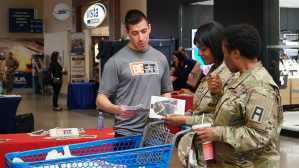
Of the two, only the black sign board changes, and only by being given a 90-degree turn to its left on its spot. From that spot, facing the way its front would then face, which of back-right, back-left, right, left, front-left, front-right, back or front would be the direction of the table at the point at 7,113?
right

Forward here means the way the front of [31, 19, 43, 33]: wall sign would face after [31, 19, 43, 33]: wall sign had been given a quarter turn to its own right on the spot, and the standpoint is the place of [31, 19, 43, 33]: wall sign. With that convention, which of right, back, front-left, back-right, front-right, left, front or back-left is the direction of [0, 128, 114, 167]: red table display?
left

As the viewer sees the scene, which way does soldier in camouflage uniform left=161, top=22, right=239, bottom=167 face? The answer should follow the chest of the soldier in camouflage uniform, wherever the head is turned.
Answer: to the viewer's left

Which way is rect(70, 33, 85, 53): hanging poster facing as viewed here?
toward the camera

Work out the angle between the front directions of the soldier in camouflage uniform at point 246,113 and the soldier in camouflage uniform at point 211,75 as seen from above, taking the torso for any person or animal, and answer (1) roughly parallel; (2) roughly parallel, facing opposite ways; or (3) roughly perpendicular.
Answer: roughly parallel

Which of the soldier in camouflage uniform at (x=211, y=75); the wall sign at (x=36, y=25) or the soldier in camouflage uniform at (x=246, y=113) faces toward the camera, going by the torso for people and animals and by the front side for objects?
the wall sign

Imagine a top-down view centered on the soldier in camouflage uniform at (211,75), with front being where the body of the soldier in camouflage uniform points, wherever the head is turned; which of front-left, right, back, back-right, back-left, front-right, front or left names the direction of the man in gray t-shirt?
front-right

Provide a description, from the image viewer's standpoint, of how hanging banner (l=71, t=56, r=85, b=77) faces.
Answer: facing the viewer

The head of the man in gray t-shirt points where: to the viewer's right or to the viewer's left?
to the viewer's right

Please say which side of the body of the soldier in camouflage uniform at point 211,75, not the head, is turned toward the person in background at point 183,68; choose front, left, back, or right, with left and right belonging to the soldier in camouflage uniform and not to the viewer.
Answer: right

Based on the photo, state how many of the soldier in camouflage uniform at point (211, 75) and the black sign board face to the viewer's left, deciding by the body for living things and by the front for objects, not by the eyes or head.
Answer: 1

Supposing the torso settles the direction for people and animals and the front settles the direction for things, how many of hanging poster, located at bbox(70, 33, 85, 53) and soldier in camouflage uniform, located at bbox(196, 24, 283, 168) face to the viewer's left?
1

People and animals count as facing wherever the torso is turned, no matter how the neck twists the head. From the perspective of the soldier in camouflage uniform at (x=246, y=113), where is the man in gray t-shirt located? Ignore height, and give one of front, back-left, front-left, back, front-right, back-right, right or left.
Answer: front-right

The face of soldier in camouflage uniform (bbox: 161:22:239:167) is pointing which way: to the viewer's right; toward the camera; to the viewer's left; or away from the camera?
to the viewer's left

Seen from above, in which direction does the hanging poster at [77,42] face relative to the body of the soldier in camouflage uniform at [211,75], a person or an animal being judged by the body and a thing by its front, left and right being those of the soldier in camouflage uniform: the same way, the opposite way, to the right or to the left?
to the left

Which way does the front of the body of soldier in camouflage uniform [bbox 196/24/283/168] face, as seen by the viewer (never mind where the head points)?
to the viewer's left
